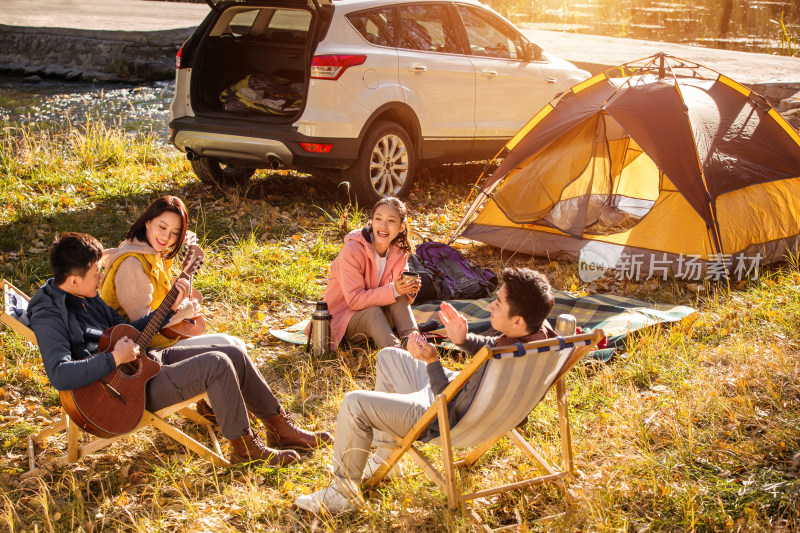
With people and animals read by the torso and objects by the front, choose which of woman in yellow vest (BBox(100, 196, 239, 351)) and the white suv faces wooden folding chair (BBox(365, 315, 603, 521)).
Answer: the woman in yellow vest

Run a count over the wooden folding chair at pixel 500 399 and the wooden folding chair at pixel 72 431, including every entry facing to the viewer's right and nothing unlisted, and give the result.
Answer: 1

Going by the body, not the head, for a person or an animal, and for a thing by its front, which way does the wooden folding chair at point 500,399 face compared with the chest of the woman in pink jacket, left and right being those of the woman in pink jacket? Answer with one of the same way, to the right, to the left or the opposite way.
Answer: the opposite way

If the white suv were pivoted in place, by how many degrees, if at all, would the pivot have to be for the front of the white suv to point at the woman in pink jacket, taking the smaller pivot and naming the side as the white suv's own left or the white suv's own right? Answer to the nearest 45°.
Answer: approximately 135° to the white suv's own right

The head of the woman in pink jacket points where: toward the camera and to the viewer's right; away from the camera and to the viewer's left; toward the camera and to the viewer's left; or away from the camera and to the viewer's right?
toward the camera and to the viewer's left

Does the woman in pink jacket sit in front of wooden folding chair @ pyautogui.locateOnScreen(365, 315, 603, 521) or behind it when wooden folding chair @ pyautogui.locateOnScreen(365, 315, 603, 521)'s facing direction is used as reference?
in front

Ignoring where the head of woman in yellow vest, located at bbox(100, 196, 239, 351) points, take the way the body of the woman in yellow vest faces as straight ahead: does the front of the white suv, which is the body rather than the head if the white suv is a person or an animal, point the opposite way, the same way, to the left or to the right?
to the left

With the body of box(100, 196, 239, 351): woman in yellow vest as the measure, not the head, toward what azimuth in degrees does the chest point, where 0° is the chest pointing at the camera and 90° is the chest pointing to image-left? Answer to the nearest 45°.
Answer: approximately 315°

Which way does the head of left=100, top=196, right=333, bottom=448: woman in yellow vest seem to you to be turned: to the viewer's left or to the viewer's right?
to the viewer's right

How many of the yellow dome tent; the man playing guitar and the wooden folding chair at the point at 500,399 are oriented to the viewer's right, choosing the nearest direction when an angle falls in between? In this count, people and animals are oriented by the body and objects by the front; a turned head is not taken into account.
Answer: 1

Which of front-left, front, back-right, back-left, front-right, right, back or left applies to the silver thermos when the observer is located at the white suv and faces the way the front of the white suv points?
back-right

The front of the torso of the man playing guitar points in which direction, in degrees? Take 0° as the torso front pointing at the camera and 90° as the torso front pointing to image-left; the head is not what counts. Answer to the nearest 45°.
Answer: approximately 270°

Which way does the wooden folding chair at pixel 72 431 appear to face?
to the viewer's right

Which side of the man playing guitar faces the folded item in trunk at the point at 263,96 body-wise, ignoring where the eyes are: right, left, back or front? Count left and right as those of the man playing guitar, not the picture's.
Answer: left

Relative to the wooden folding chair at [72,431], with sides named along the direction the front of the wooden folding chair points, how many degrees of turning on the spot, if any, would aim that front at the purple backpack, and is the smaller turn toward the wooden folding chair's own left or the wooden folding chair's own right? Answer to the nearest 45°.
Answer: approximately 45° to the wooden folding chair's own left
